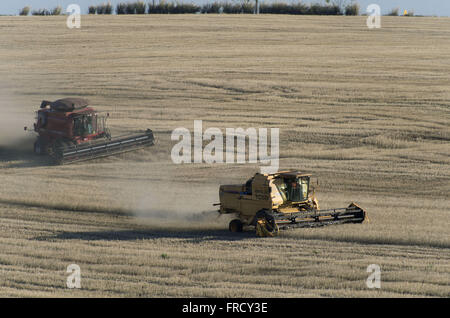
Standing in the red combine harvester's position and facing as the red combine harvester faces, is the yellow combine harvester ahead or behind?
ahead

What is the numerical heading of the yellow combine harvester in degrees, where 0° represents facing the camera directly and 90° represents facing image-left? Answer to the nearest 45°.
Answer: approximately 315°

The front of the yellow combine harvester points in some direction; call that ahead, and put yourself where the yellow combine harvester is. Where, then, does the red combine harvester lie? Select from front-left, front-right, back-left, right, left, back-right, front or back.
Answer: back

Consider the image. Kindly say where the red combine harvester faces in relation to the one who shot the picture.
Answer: facing the viewer and to the right of the viewer

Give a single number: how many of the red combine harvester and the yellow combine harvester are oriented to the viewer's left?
0
